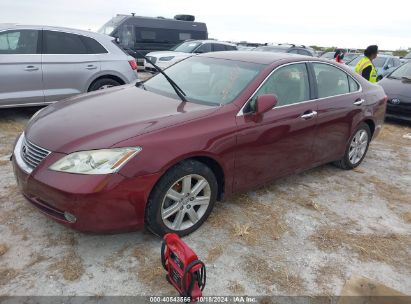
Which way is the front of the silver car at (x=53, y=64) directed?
to the viewer's left

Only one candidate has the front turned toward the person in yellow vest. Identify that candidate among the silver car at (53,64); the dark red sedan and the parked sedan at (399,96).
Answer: the parked sedan

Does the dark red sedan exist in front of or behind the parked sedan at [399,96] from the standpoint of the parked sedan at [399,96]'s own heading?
in front

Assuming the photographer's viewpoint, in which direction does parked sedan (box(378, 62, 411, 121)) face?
facing the viewer and to the left of the viewer

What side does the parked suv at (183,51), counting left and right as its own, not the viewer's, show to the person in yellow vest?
left

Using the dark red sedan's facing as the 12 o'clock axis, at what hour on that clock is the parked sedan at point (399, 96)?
The parked sedan is roughly at 6 o'clock from the dark red sedan.

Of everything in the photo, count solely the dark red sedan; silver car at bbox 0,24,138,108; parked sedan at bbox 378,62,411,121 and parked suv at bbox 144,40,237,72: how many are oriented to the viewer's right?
0

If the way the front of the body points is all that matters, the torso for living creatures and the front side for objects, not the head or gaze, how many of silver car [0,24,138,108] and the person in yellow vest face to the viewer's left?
1

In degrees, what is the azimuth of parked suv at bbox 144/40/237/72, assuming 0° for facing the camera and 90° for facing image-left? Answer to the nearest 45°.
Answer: approximately 45°

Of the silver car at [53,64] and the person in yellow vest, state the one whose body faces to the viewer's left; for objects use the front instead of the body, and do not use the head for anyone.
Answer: the silver car
